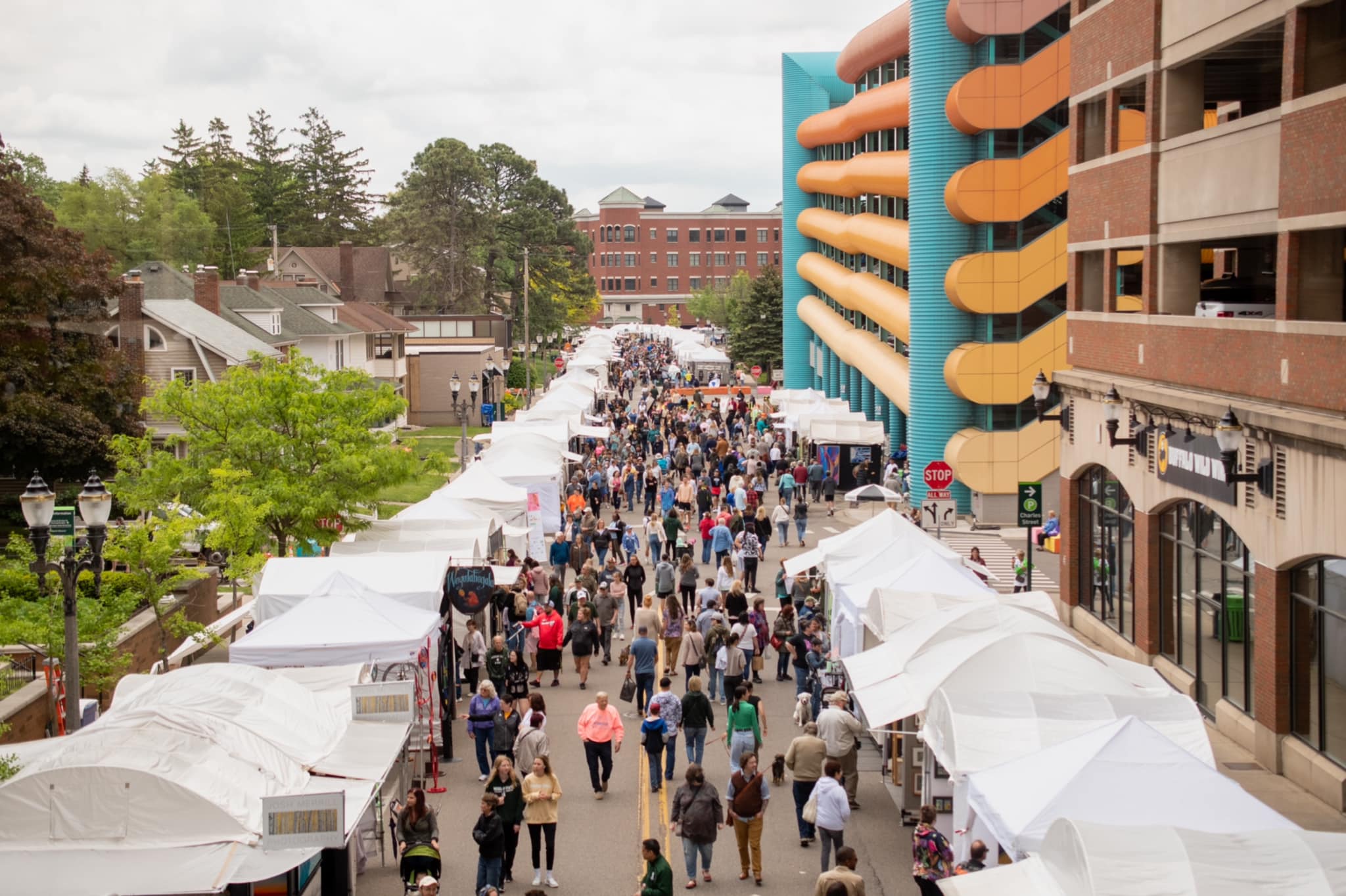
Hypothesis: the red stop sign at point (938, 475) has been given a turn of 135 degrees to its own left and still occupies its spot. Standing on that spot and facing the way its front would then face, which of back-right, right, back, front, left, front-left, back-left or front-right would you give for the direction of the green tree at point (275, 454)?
back-left

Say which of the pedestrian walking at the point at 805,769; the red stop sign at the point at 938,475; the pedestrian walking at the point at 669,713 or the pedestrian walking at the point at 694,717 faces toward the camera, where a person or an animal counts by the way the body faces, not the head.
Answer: the red stop sign

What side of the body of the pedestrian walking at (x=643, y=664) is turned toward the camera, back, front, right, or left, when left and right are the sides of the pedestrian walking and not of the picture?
back

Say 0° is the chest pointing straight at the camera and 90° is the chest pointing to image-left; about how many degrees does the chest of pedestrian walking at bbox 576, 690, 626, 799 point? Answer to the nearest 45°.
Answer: approximately 0°

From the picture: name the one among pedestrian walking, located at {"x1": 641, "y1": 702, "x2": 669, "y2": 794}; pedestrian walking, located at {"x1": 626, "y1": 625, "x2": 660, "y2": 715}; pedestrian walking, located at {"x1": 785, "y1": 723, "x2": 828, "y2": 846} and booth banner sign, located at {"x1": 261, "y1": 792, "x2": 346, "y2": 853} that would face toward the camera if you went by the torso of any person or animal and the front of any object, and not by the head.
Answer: the booth banner sign

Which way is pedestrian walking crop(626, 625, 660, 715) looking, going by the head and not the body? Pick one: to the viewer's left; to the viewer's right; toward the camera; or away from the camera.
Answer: away from the camera

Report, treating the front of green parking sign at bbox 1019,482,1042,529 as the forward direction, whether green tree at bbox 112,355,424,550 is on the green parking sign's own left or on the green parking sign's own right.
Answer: on the green parking sign's own right
